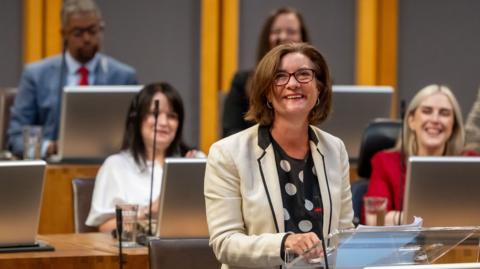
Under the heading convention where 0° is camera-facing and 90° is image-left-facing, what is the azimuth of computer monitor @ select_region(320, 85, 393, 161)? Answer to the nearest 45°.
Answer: approximately 180°

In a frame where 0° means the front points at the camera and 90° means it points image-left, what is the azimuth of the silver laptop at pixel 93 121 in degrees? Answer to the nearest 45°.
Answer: approximately 180°

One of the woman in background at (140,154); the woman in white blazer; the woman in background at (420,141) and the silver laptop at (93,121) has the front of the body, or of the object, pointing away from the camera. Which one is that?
the silver laptop

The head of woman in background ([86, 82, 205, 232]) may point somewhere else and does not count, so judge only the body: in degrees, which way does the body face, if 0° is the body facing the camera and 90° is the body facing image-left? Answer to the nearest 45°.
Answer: approximately 315°

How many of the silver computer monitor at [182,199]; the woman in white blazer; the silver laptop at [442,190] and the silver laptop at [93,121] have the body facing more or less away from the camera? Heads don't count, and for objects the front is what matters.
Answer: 3

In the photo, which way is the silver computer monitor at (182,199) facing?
away from the camera

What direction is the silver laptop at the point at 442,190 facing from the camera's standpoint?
away from the camera

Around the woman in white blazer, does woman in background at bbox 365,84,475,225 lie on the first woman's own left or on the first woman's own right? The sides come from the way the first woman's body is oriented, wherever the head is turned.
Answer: on the first woman's own left

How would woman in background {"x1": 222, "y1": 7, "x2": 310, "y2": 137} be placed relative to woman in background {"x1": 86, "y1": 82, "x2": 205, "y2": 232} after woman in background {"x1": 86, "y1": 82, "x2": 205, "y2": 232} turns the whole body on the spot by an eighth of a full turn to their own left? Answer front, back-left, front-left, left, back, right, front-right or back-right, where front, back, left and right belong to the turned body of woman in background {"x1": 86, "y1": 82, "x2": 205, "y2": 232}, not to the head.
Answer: front-left

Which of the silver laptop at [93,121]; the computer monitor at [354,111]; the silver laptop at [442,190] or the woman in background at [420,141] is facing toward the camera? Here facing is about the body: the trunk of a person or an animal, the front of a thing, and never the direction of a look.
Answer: the woman in background

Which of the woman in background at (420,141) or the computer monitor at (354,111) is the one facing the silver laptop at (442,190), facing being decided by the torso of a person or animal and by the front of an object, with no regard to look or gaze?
the woman in background

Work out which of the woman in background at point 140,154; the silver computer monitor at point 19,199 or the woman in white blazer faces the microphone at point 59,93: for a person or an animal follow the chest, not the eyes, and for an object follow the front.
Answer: the silver computer monitor

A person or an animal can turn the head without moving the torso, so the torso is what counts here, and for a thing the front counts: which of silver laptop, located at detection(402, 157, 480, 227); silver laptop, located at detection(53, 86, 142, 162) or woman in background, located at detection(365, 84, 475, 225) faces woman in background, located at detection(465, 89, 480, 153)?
silver laptop, located at detection(402, 157, 480, 227)

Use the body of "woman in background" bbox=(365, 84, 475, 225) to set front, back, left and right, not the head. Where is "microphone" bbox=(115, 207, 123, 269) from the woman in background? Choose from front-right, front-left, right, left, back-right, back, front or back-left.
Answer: front-right
